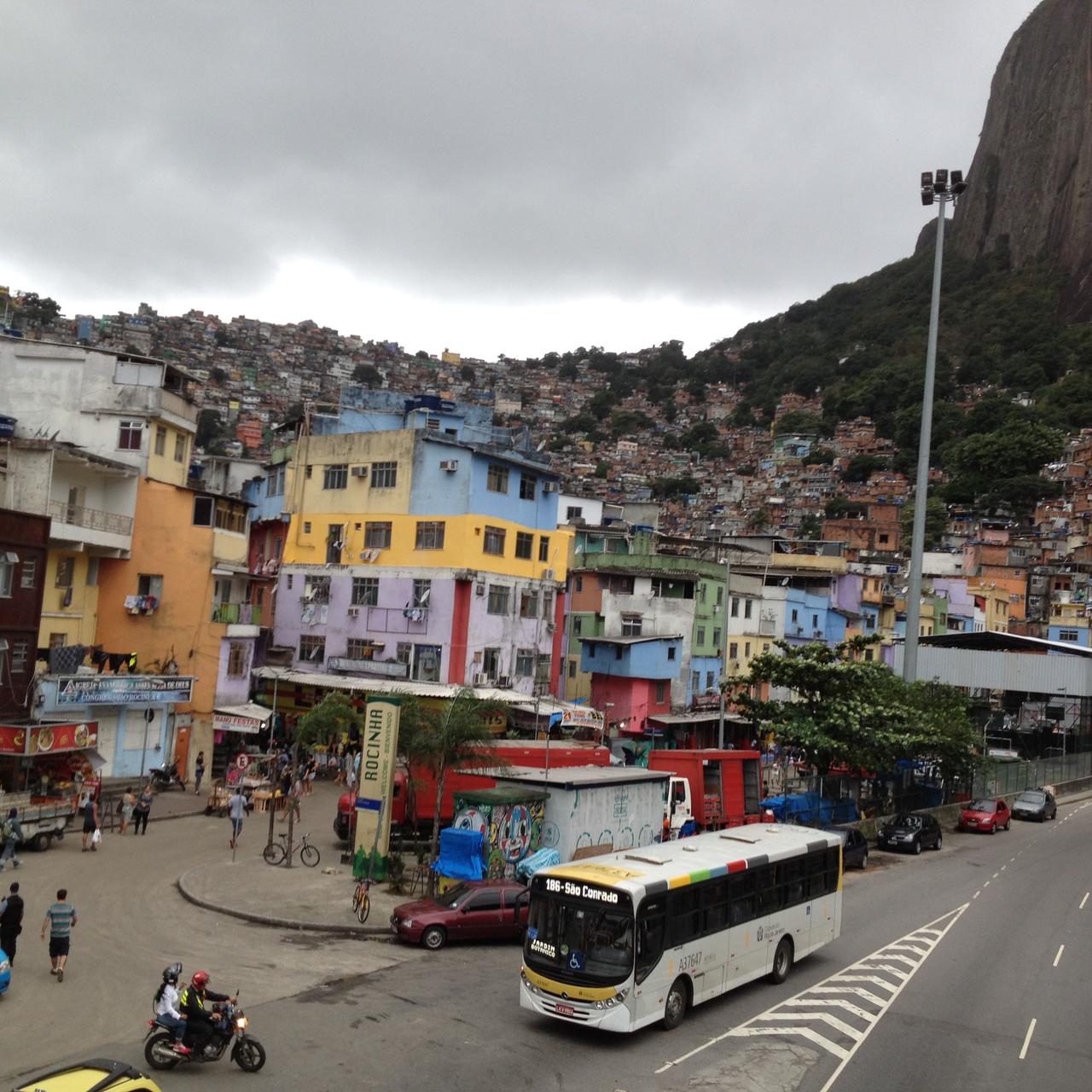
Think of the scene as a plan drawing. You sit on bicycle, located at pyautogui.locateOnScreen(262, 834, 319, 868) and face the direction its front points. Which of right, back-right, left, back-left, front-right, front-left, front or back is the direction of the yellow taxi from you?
right

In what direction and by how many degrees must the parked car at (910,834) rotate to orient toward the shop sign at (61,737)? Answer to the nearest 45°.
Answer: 0° — it already faces it

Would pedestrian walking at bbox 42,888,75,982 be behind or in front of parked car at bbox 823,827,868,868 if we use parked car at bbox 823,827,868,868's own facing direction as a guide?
in front

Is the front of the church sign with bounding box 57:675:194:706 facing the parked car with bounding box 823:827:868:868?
no

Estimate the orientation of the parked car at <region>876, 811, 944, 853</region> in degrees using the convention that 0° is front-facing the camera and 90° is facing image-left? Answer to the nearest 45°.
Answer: approximately 45°

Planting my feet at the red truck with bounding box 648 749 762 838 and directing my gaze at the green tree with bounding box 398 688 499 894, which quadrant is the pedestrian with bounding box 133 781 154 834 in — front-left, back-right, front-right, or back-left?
front-right

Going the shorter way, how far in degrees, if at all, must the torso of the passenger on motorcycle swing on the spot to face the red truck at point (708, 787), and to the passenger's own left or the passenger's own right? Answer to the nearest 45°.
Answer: approximately 45° to the passenger's own left

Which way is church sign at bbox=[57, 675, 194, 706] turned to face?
toward the camera

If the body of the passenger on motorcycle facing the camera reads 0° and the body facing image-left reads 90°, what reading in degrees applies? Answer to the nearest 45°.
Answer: approximately 270°

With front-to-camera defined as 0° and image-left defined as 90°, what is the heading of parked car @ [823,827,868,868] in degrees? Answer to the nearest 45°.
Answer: approximately 45°

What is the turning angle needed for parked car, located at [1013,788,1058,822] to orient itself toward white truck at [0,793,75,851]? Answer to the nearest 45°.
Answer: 0° — it already faces it

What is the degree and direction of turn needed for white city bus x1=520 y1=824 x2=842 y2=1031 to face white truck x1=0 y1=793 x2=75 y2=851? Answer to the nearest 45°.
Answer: approximately 90° to its right

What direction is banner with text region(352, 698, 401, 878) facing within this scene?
toward the camera

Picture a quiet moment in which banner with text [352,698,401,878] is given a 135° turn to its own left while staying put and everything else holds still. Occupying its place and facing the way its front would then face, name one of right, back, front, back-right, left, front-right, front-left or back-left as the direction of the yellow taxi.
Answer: back-right

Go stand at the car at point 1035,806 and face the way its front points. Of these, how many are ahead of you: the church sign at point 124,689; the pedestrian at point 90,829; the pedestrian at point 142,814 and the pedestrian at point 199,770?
4
